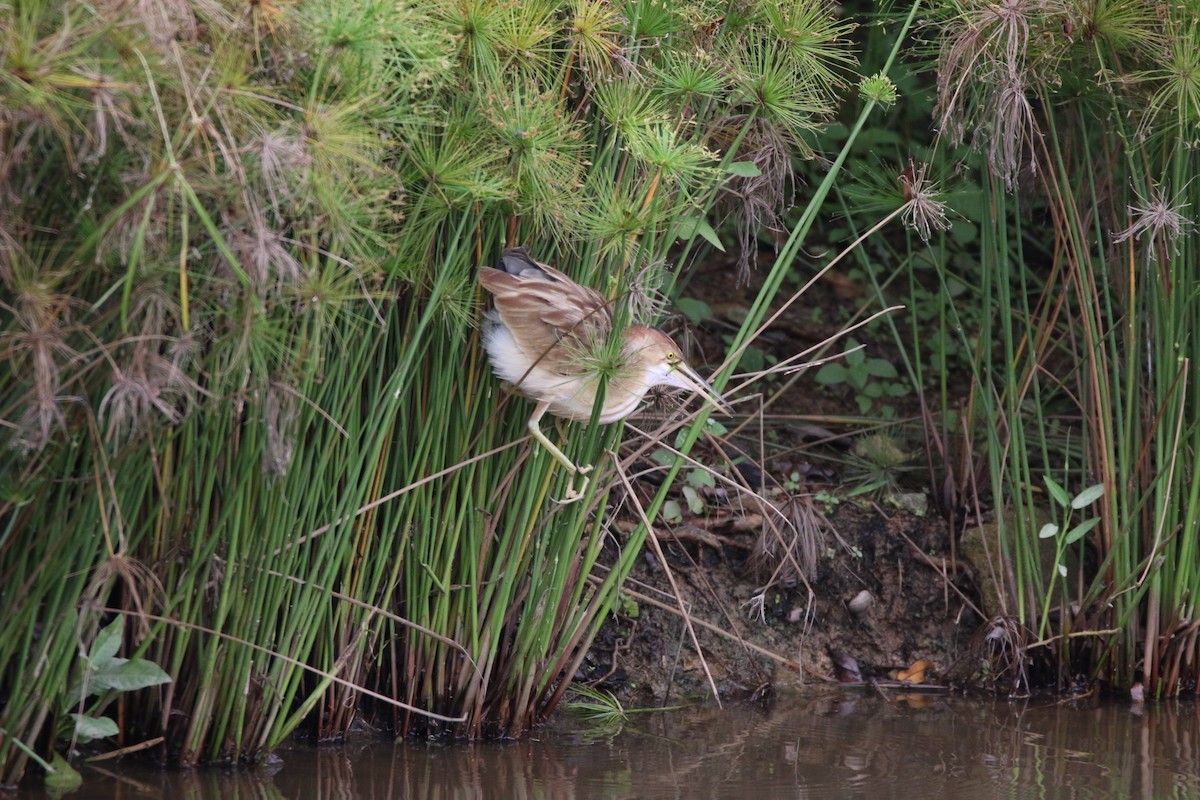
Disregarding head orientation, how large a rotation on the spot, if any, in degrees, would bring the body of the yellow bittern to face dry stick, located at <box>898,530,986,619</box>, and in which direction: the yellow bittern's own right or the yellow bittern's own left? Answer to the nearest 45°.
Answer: approximately 45° to the yellow bittern's own left

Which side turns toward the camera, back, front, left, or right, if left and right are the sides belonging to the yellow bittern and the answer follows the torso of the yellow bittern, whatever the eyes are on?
right
